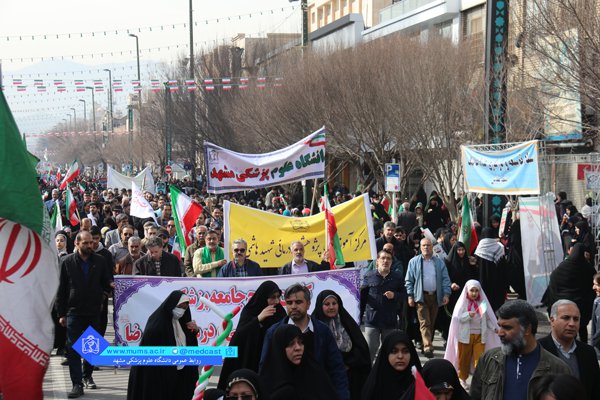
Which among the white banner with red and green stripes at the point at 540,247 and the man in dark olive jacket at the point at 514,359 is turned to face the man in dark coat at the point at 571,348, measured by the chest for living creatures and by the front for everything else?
the white banner with red and green stripes

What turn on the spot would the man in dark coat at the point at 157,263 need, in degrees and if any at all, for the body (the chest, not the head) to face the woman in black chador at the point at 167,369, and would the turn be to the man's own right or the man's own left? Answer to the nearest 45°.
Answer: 0° — they already face them

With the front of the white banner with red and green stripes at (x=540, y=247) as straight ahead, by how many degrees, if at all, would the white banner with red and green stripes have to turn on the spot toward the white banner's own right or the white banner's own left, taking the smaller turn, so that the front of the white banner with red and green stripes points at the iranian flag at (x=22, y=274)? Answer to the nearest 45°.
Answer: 0° — it already faces it

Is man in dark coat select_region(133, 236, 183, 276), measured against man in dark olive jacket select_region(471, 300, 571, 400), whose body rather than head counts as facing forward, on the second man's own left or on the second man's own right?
on the second man's own right

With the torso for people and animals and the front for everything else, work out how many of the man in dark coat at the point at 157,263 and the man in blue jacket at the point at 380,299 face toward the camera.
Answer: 2

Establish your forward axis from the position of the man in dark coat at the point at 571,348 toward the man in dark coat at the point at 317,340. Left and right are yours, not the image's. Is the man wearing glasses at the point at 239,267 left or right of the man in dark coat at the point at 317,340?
right

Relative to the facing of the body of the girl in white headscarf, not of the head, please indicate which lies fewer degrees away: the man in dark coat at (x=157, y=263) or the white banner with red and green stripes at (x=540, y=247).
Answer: the man in dark coat

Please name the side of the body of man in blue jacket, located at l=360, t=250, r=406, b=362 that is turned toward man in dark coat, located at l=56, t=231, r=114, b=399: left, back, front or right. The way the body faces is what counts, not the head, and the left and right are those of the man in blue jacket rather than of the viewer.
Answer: right

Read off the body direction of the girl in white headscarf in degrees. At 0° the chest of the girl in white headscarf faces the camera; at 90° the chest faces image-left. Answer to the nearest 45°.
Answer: approximately 0°

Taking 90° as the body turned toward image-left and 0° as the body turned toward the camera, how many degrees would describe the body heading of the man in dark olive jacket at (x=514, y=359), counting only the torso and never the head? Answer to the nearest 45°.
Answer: approximately 45°
